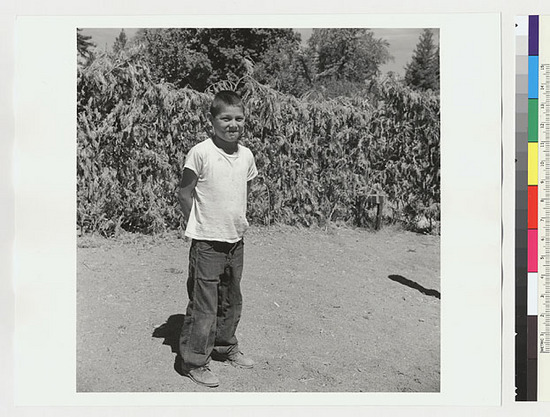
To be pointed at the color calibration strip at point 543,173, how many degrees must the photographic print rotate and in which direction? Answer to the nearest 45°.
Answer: approximately 90° to its left

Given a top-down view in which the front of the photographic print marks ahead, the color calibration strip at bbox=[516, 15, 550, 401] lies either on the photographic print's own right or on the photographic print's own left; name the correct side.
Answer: on the photographic print's own left

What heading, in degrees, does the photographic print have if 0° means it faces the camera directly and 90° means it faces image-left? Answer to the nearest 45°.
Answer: approximately 0°
